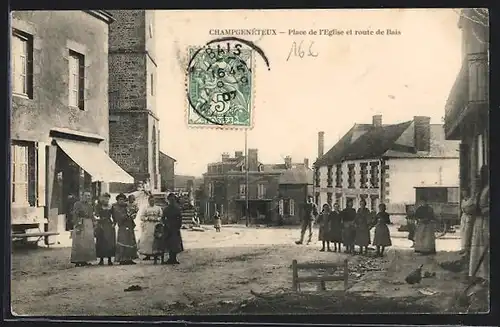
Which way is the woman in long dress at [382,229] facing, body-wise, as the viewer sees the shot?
toward the camera

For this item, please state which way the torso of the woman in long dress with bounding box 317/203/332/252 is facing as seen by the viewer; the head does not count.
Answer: toward the camera

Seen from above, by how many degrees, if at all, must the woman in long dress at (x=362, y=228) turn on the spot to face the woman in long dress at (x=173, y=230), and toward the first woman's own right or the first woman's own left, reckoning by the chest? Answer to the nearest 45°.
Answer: approximately 90° to the first woman's own right

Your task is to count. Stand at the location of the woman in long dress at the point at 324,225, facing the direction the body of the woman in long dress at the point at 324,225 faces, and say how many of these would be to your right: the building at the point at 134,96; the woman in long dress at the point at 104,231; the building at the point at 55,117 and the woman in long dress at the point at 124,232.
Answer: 4

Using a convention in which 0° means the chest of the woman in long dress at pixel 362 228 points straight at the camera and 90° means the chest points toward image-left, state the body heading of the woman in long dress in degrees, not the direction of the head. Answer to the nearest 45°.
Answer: approximately 0°
